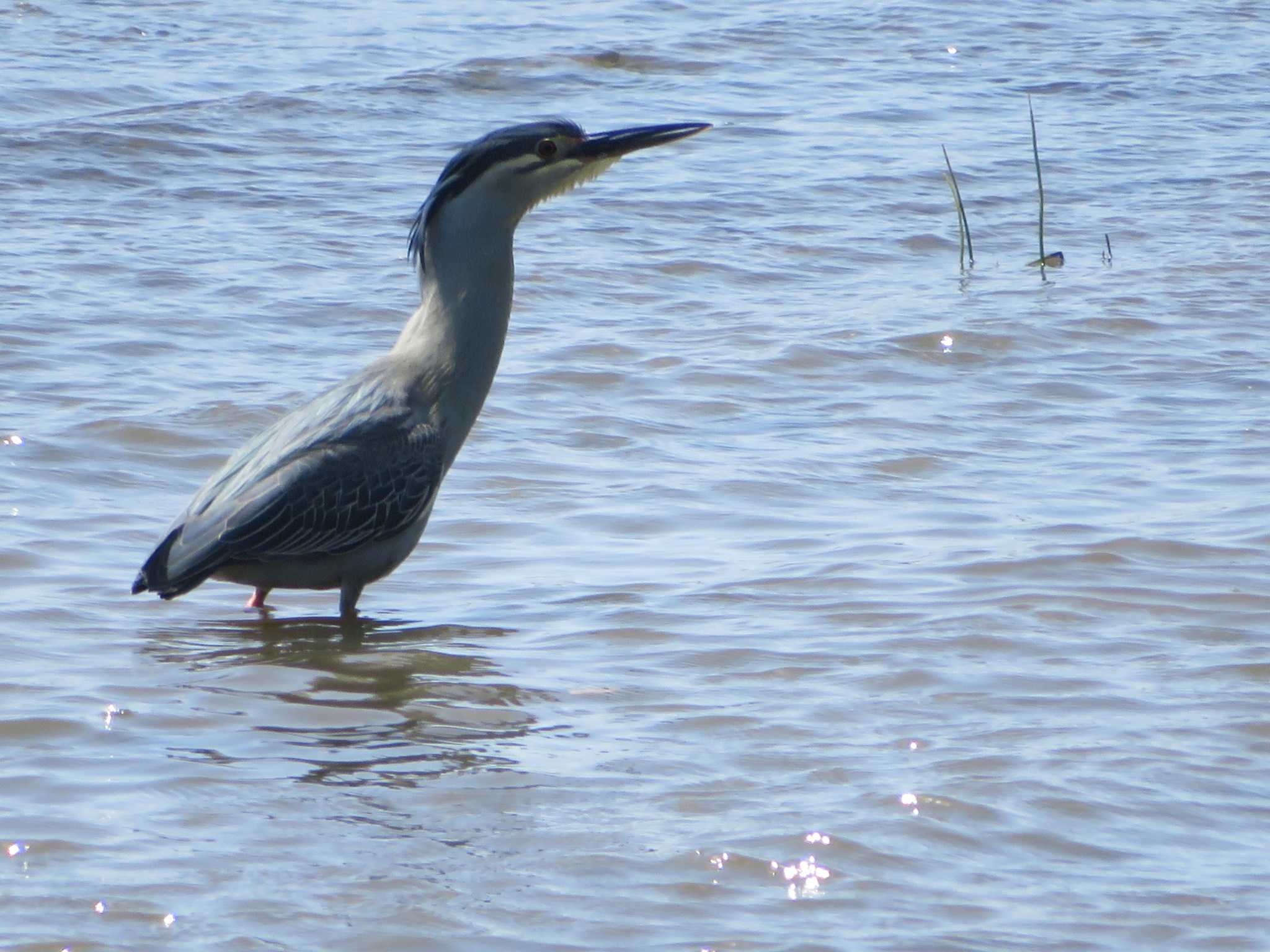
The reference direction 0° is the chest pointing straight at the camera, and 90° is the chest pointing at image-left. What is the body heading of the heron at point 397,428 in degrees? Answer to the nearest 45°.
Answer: approximately 270°
